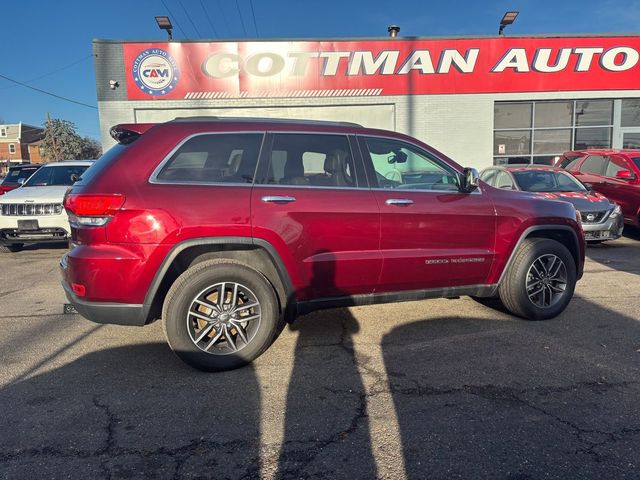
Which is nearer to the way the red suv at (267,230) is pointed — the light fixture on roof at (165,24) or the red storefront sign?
the red storefront sign

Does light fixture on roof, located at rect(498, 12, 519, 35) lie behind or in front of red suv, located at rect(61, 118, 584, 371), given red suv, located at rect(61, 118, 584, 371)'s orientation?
in front

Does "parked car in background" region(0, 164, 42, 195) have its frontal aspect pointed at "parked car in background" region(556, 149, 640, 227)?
no

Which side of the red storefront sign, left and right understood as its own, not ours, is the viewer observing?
front

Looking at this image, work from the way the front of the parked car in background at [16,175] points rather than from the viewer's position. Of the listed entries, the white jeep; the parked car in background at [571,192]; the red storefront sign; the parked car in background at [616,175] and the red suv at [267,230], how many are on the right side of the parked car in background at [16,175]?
0

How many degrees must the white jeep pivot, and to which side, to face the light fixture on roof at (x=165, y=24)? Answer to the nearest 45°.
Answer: approximately 180°

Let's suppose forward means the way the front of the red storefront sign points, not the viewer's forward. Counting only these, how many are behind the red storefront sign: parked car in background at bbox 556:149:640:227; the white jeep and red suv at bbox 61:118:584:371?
0

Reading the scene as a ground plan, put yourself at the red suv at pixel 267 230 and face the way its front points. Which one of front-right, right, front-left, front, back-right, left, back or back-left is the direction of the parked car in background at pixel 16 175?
left

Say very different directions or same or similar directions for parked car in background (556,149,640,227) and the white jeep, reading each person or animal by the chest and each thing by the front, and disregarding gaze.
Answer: same or similar directions

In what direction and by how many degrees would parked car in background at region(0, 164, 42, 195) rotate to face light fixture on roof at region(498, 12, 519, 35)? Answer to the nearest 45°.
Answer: approximately 135° to its left

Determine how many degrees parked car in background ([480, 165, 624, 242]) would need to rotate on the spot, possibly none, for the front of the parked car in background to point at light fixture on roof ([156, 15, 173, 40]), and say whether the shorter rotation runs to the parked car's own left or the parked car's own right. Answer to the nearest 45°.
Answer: approximately 135° to the parked car's own right

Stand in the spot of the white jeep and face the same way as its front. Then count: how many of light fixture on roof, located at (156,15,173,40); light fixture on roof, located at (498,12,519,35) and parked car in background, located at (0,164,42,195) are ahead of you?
0

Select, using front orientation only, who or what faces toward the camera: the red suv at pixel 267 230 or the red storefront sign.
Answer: the red storefront sign

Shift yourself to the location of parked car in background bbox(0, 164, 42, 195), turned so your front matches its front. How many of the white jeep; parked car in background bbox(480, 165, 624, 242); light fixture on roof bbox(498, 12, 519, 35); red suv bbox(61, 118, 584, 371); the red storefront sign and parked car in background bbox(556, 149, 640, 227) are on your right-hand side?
0

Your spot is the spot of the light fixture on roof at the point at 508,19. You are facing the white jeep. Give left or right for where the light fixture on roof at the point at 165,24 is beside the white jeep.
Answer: right

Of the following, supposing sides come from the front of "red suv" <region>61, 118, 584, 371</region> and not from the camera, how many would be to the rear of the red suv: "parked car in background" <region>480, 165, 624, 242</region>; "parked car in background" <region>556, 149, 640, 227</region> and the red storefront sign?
0

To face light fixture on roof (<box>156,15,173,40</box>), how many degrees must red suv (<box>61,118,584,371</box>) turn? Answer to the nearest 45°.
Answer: approximately 45° to its left

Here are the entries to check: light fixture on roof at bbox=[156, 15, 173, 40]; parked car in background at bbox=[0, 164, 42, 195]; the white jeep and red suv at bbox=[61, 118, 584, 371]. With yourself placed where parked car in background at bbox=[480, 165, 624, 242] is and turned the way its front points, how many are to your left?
0

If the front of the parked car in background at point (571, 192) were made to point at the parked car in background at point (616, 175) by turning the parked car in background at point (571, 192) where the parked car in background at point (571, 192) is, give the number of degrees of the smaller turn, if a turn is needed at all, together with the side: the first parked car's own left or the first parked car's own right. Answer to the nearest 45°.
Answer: approximately 90° to the first parked car's own left

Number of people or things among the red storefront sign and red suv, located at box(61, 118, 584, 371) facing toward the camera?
1

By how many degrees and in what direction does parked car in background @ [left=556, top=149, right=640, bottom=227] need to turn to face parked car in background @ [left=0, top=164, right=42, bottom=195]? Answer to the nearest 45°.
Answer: approximately 135° to its right

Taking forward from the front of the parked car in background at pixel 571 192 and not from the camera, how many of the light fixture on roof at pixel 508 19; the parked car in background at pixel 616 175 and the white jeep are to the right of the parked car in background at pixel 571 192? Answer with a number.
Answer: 1
